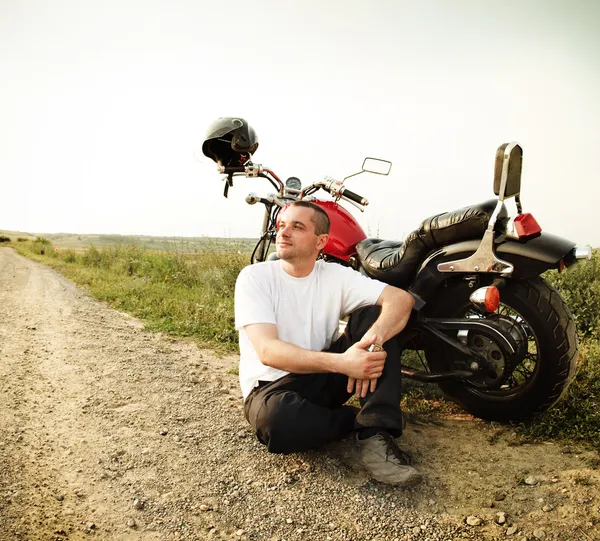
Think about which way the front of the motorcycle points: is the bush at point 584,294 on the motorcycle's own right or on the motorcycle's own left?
on the motorcycle's own right

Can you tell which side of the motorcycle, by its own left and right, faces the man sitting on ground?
left

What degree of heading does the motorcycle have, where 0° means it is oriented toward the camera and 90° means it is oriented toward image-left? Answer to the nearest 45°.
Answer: approximately 135°
